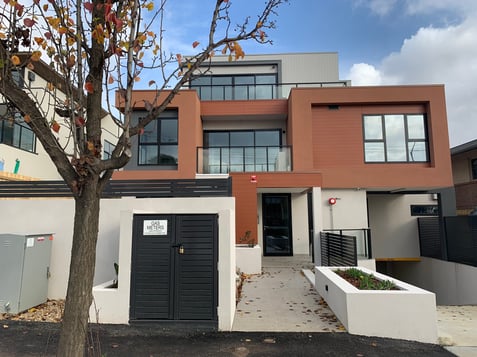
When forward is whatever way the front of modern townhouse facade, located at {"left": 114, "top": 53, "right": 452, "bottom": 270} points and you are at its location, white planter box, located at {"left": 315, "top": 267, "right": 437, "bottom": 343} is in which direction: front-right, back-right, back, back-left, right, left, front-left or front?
front

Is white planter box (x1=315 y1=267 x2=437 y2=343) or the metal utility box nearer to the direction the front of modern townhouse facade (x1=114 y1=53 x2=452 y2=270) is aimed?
the white planter box

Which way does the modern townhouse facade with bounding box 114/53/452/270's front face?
toward the camera

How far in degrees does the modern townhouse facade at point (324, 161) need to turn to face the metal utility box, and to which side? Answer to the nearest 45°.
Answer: approximately 45° to its right

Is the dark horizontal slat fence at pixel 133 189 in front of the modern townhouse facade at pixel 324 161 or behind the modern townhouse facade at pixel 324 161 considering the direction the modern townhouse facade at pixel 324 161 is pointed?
in front

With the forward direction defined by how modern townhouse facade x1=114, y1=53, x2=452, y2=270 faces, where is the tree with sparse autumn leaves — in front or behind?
in front

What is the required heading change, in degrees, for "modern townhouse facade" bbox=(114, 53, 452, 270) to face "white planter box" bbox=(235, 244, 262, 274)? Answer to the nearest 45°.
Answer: approximately 45° to its right

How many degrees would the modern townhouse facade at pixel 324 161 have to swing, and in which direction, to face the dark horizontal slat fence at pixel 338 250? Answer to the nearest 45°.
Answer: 0° — it already faces it
